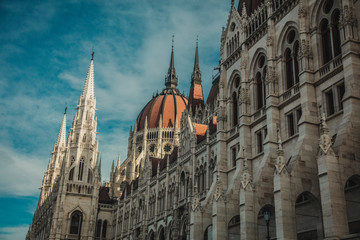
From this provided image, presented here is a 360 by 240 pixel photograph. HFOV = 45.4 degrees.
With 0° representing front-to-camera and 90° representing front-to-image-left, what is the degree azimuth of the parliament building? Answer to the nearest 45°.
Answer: approximately 45°
